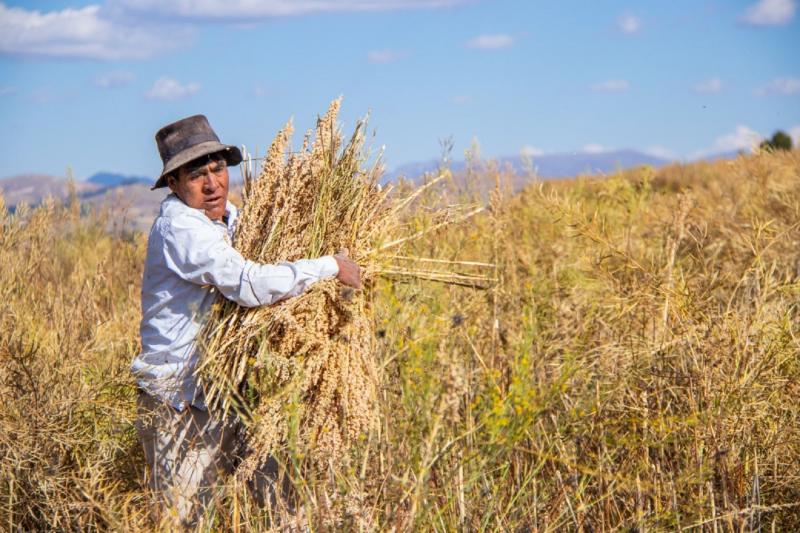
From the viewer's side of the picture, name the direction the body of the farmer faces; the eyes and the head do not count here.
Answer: to the viewer's right
